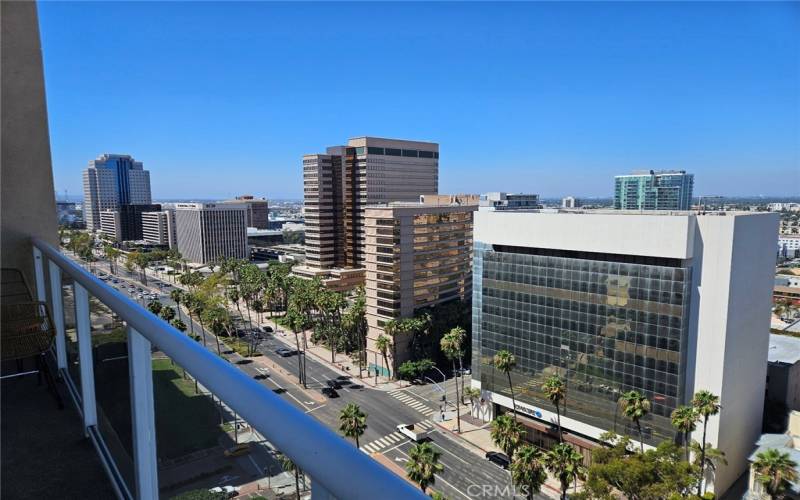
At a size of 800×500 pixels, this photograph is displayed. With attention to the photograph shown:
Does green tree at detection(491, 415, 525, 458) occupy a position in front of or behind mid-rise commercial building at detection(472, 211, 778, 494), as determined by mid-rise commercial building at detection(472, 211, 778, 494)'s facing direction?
in front

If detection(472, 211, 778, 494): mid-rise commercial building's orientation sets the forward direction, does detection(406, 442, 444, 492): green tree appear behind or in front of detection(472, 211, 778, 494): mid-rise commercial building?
in front

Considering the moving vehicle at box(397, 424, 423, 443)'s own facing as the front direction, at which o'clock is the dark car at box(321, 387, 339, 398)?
The dark car is roughly at 12 o'clock from the moving vehicle.

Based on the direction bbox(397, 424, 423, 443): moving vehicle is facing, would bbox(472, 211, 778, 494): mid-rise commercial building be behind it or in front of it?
behind

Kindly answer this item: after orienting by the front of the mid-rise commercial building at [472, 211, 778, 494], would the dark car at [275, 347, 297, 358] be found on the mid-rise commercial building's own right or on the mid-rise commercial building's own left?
on the mid-rise commercial building's own right

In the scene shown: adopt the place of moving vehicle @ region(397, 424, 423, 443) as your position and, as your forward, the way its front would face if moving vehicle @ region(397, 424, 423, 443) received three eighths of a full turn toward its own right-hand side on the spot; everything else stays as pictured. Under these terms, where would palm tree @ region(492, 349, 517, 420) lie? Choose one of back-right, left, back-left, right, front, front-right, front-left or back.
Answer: front

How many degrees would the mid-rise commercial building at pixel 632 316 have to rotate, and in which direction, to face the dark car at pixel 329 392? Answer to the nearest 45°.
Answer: approximately 45° to its right

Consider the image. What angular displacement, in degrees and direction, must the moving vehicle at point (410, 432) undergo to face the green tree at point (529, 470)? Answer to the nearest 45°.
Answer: approximately 180°

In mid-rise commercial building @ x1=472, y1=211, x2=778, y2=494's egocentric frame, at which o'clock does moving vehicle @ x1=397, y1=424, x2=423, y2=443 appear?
The moving vehicle is roughly at 1 o'clock from the mid-rise commercial building.

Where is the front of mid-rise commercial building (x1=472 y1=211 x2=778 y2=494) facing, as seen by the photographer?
facing the viewer and to the left of the viewer

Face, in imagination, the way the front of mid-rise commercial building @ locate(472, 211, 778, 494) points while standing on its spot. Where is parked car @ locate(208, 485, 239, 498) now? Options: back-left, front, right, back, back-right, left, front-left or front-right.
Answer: front-left

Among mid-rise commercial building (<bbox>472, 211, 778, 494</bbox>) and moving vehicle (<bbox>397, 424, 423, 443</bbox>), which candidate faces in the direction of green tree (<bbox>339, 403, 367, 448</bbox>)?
the mid-rise commercial building

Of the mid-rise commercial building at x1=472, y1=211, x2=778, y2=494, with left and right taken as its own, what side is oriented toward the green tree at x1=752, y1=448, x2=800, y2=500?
left

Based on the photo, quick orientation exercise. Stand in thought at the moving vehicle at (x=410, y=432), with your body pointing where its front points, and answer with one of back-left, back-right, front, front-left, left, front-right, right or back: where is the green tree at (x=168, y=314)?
front-left

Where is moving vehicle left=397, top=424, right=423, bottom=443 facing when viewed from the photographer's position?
facing away from the viewer and to the left of the viewer

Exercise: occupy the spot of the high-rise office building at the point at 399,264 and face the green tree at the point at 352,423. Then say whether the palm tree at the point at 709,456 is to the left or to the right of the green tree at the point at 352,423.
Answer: left

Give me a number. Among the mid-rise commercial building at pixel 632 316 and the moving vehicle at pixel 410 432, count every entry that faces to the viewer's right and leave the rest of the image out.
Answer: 0

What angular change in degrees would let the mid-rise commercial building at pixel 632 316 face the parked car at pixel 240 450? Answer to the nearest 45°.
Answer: approximately 45° to its left
